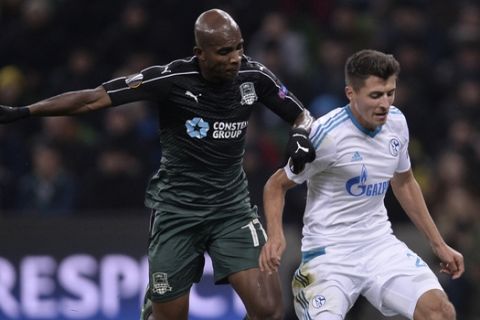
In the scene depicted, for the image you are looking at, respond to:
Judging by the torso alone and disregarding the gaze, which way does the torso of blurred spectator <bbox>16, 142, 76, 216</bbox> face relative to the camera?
toward the camera

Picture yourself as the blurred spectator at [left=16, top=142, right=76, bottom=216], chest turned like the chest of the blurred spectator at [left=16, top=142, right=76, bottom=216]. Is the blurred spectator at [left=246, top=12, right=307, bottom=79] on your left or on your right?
on your left

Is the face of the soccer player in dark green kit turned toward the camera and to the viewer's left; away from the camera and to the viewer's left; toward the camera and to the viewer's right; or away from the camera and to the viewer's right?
toward the camera and to the viewer's right

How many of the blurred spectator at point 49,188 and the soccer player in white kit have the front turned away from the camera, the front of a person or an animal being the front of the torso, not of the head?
0

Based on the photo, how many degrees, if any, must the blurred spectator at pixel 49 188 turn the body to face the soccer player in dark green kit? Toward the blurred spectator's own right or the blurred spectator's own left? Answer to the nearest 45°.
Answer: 0° — they already face them

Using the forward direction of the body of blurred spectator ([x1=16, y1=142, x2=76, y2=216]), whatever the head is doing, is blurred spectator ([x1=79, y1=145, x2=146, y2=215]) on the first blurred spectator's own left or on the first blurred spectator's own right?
on the first blurred spectator's own left

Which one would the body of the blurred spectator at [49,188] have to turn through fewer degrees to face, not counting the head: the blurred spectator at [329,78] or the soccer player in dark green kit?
the soccer player in dark green kit

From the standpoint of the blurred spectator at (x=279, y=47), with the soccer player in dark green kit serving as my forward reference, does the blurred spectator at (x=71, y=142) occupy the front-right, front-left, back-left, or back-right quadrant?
front-right

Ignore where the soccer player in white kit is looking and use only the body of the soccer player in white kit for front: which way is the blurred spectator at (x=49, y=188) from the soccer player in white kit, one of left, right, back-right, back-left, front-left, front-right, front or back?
back

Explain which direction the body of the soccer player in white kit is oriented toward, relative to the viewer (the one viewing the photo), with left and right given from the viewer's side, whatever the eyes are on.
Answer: facing the viewer and to the right of the viewer
